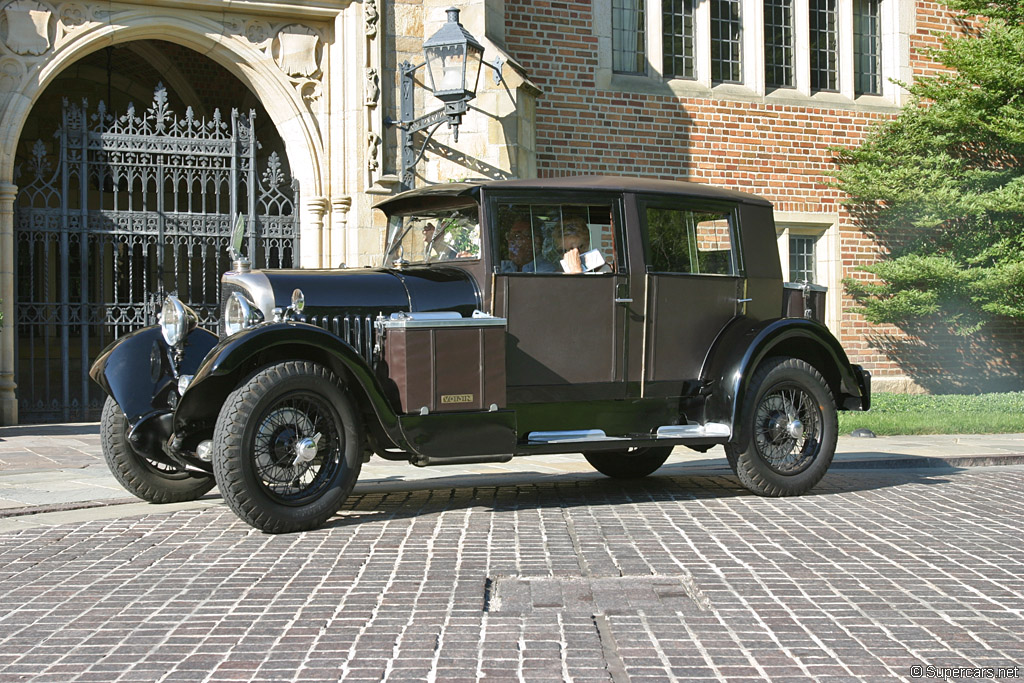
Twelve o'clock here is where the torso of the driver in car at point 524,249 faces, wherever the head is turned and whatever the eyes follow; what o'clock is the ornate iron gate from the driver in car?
The ornate iron gate is roughly at 3 o'clock from the driver in car.

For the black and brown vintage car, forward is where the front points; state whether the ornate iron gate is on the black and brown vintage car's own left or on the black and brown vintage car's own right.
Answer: on the black and brown vintage car's own right

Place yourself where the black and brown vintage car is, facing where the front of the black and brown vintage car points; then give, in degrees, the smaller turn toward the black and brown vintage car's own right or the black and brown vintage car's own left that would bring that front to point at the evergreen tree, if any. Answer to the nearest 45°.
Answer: approximately 180°

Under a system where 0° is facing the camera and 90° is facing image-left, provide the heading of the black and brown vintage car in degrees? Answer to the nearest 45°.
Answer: approximately 45°

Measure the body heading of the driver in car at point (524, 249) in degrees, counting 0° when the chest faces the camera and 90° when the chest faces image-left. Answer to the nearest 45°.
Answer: approximately 45°
